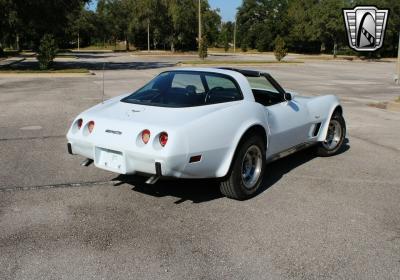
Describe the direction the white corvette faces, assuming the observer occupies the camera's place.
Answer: facing away from the viewer and to the right of the viewer

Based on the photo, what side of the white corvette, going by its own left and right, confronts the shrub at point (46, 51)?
left
